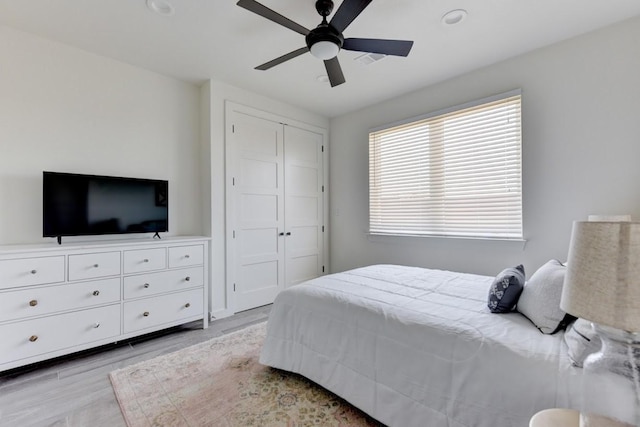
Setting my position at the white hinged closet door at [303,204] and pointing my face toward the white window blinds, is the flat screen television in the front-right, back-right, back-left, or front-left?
back-right

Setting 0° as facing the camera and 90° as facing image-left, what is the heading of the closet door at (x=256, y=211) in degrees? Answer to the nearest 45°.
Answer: approximately 315°

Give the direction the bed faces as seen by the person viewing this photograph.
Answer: facing away from the viewer and to the left of the viewer

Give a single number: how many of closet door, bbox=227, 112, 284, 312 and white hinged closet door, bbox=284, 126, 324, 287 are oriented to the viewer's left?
0

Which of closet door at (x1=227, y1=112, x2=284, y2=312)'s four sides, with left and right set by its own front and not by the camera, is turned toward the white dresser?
right

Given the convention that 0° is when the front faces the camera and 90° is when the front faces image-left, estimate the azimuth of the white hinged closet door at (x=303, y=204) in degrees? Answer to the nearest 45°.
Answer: approximately 315°

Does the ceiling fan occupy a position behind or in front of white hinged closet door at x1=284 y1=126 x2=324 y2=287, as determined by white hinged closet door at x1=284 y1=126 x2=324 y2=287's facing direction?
in front
